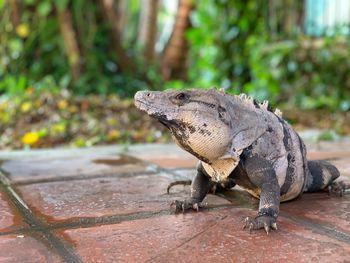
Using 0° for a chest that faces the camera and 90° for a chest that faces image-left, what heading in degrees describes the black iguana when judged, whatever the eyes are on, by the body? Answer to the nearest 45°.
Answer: approximately 45°

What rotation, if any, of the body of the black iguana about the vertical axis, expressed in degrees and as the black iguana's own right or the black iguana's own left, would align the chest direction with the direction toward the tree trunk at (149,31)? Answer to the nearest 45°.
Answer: approximately 135° to the black iguana's own right

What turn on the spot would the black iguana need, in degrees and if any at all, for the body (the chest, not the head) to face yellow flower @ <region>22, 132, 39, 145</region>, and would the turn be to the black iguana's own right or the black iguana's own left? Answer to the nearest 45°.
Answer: approximately 90° to the black iguana's own right

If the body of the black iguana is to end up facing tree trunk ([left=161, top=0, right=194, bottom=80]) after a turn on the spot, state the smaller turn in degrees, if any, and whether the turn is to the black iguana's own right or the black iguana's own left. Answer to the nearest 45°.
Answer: approximately 135° to the black iguana's own right

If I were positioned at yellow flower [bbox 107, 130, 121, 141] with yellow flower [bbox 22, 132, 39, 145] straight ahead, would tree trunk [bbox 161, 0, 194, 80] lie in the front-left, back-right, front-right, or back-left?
back-right

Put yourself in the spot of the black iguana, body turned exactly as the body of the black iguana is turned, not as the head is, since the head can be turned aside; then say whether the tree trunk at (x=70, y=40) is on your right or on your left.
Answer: on your right

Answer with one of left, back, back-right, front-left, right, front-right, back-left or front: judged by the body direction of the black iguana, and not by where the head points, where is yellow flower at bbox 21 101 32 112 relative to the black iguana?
right
